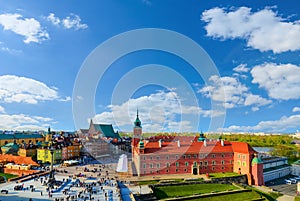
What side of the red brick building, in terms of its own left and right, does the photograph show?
front
